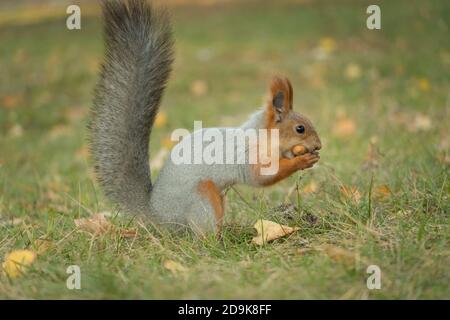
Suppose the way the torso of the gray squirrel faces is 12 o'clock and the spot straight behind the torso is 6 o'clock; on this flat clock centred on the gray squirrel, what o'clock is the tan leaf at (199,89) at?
The tan leaf is roughly at 9 o'clock from the gray squirrel.

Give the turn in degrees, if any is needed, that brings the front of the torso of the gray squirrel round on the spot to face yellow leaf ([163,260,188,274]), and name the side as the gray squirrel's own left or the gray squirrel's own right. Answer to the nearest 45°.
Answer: approximately 90° to the gray squirrel's own right

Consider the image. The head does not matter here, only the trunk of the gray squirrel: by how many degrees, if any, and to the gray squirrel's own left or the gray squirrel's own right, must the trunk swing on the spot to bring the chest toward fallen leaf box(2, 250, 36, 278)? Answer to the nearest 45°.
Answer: approximately 135° to the gray squirrel's own right

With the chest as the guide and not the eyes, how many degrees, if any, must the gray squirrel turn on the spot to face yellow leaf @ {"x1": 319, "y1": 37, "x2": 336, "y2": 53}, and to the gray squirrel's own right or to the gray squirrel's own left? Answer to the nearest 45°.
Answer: approximately 90° to the gray squirrel's own left

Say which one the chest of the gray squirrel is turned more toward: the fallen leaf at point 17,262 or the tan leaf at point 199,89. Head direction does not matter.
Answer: the tan leaf

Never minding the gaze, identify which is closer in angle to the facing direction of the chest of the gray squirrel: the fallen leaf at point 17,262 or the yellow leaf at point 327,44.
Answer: the yellow leaf

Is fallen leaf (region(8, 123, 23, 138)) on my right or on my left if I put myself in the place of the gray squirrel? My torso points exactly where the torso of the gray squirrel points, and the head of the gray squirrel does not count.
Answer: on my left

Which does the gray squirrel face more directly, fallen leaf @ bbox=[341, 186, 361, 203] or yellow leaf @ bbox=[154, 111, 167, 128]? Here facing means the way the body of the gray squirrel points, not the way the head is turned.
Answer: the fallen leaf

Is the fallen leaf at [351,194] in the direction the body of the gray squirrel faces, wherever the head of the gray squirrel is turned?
yes

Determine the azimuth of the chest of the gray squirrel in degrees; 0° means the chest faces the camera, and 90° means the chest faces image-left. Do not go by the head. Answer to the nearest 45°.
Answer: approximately 270°
